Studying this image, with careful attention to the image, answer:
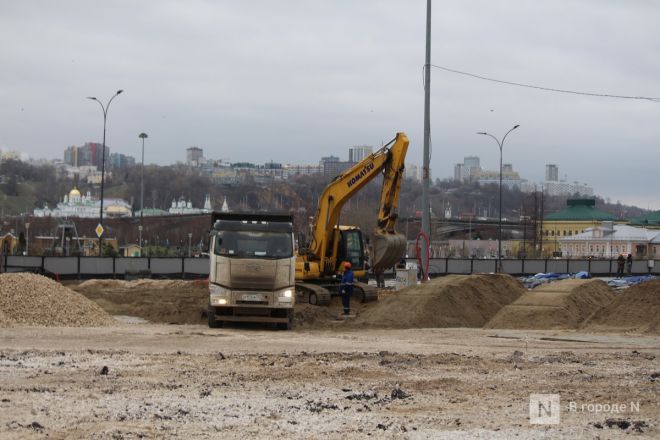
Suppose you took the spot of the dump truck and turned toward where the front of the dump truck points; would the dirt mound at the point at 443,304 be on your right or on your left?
on your left

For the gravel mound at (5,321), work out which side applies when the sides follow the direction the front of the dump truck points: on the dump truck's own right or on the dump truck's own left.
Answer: on the dump truck's own right

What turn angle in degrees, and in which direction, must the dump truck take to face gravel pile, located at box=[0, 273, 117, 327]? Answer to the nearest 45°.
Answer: approximately 90° to its right

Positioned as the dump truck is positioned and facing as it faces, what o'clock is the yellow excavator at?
The yellow excavator is roughly at 7 o'clock from the dump truck.

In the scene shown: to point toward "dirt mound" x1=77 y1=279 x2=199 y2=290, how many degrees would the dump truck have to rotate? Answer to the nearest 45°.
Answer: approximately 180°

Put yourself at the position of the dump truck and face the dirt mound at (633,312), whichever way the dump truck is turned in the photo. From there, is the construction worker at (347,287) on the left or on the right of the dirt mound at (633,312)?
left

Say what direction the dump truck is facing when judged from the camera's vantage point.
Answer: facing the viewer

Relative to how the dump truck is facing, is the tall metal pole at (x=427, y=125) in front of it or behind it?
behind

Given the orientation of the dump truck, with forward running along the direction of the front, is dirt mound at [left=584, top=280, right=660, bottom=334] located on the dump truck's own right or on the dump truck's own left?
on the dump truck's own left
